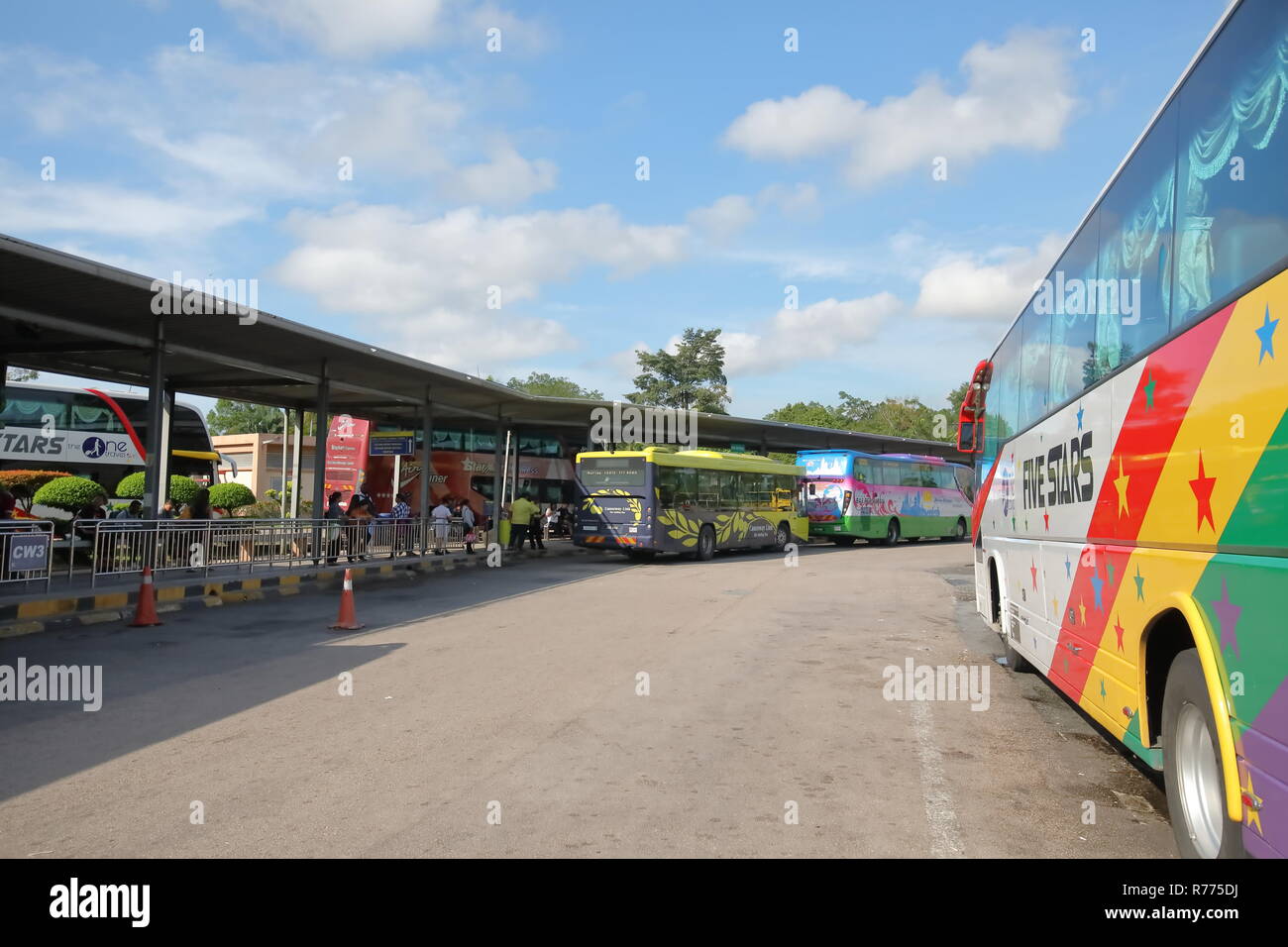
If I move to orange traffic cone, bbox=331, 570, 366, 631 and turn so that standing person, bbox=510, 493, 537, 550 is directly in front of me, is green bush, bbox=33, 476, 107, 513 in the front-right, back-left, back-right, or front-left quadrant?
front-left

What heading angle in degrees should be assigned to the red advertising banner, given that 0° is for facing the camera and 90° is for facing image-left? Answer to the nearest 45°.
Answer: approximately 0°

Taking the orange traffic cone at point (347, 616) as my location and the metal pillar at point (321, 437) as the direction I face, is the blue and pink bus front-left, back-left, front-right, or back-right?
front-right

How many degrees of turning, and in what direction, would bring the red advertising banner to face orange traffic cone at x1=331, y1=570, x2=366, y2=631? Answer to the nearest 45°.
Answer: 0° — it already faces it

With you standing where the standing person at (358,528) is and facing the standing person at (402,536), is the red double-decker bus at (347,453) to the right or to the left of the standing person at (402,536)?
left
